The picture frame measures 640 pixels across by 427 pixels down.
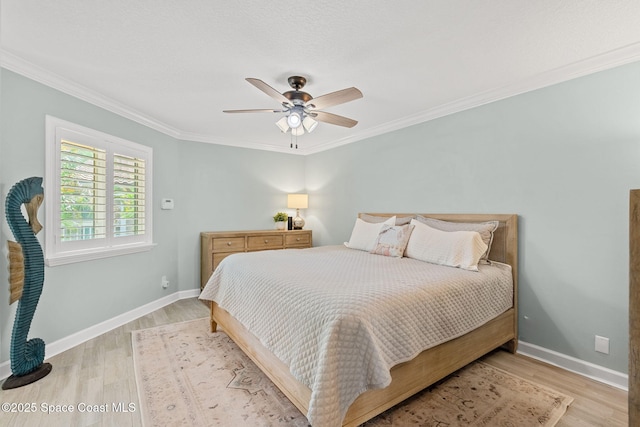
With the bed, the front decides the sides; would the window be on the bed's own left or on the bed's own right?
on the bed's own right

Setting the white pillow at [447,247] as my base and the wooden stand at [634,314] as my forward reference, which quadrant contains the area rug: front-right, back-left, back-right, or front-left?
front-right

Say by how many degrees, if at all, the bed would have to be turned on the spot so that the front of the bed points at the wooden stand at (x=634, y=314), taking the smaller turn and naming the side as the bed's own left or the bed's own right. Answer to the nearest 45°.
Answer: approximately 90° to the bed's own left

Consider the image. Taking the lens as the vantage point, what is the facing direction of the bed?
facing the viewer and to the left of the viewer

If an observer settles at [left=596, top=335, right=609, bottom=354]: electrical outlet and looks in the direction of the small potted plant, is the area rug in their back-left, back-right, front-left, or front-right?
front-left
